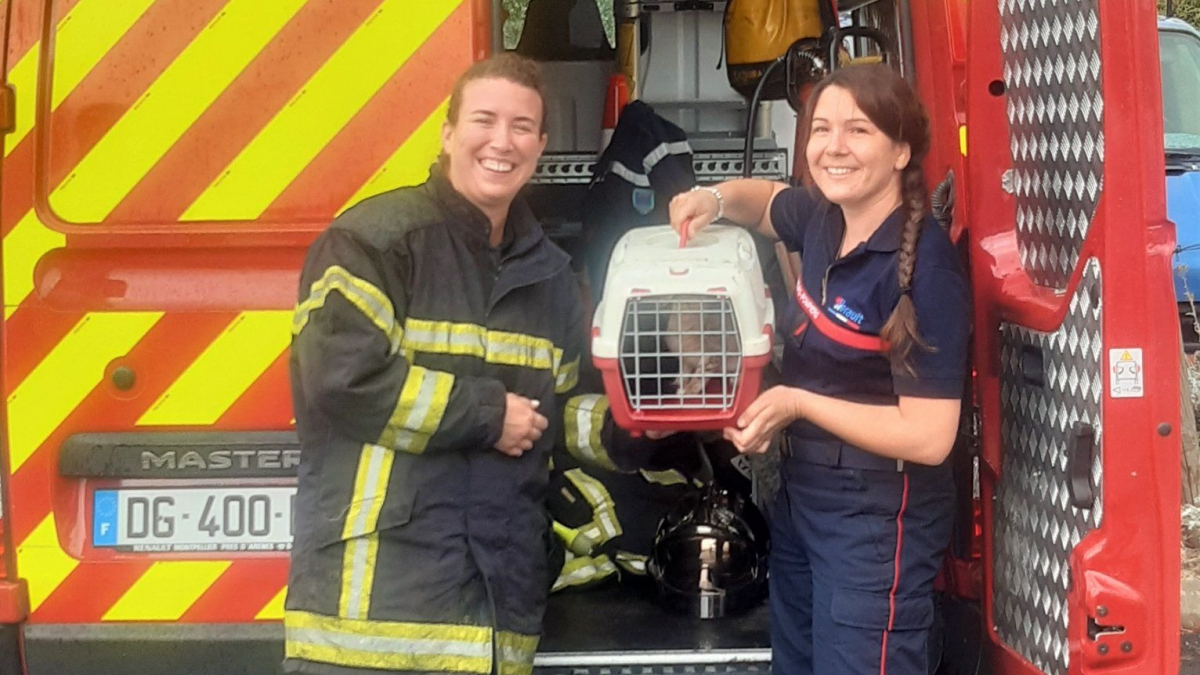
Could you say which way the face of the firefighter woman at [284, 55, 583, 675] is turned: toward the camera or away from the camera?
toward the camera

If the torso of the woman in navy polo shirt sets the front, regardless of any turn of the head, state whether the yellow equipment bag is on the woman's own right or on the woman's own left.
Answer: on the woman's own right

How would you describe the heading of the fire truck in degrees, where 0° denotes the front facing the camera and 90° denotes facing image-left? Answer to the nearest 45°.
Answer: approximately 180°

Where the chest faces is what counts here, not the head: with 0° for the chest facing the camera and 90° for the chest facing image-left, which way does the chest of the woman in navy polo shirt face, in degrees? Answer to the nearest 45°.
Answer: approximately 45°

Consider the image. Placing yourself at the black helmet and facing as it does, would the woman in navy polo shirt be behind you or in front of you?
in front

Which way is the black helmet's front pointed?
toward the camera

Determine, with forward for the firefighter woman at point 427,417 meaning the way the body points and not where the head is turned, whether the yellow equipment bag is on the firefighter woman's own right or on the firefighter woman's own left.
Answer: on the firefighter woman's own left

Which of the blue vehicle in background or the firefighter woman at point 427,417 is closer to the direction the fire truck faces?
the blue vehicle in background

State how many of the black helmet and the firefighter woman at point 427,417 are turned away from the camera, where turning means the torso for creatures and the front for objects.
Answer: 0

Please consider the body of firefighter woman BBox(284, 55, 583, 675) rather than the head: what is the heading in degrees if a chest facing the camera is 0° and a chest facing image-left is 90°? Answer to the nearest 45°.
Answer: approximately 315°

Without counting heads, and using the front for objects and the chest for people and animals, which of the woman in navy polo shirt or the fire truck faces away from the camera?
the fire truck

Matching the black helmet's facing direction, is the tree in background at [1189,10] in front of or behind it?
behind

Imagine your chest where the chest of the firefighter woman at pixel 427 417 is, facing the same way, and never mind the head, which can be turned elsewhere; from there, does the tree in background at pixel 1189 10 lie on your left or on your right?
on your left

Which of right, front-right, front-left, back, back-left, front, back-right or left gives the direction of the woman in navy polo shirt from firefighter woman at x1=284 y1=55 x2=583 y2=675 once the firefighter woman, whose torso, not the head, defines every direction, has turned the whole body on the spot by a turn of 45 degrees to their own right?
left

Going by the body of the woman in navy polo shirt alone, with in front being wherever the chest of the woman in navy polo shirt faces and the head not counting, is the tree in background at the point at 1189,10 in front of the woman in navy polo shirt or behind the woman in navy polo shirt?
behind
